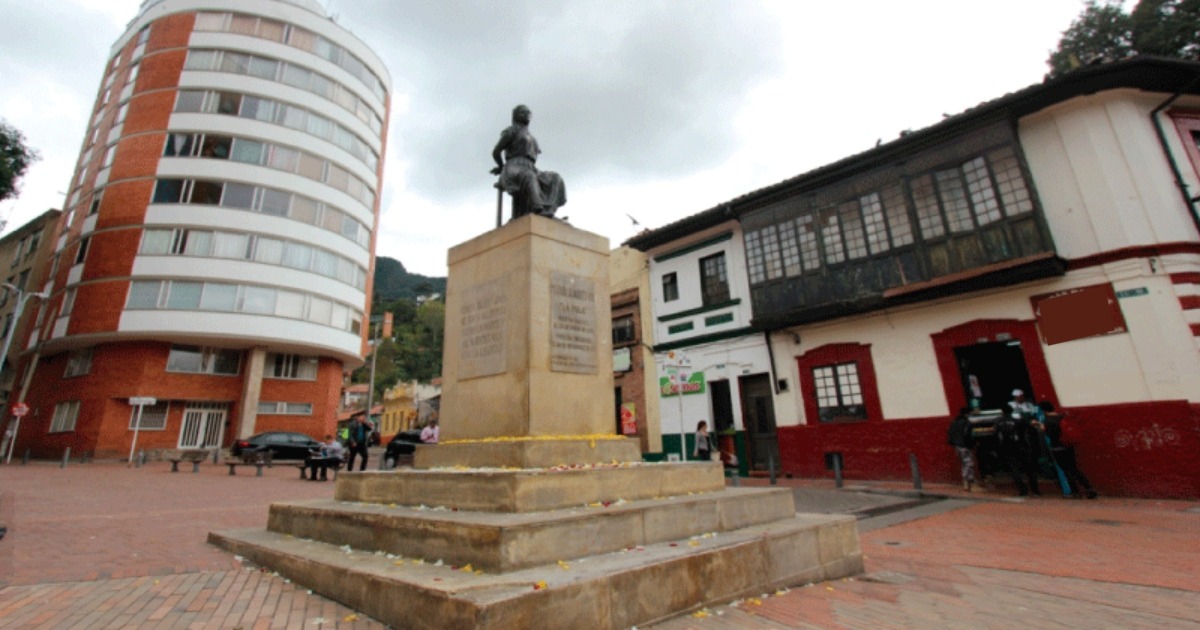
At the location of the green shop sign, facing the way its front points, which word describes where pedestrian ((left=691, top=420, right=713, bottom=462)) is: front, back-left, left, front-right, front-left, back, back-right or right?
front-left

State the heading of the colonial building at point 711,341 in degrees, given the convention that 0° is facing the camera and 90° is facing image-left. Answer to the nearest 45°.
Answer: approximately 45°

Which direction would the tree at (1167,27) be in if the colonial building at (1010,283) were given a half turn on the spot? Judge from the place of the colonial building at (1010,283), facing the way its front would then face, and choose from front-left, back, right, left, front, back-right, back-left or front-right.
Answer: front
